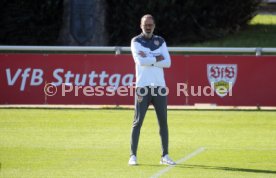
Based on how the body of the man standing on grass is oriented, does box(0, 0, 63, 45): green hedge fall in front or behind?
behind

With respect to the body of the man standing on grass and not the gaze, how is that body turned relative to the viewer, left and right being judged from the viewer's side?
facing the viewer

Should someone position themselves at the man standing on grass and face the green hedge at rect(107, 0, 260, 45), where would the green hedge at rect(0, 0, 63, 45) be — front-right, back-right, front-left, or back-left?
front-left

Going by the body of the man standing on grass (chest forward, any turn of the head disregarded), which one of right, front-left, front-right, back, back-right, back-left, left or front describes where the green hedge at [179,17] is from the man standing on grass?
back
